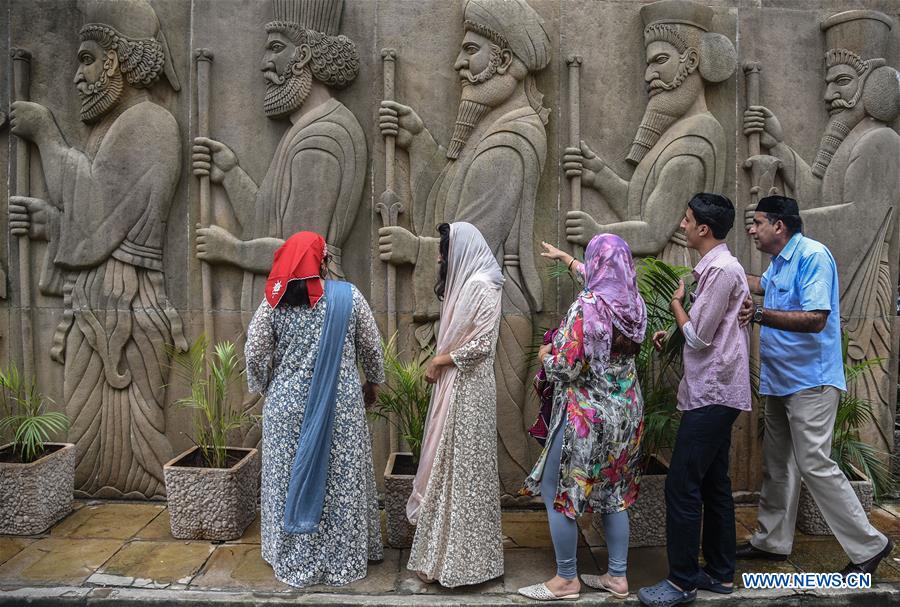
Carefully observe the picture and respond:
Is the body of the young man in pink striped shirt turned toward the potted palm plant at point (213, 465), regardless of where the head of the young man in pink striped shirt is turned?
yes

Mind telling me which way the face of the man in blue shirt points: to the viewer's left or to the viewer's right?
to the viewer's left

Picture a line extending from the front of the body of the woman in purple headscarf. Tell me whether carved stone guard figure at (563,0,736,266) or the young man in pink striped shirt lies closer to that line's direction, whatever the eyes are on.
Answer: the carved stone guard figure

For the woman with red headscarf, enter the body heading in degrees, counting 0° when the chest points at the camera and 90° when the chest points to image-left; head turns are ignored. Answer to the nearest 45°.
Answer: approximately 180°

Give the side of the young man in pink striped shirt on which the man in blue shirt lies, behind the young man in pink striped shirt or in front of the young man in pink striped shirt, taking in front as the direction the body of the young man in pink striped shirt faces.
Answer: behind

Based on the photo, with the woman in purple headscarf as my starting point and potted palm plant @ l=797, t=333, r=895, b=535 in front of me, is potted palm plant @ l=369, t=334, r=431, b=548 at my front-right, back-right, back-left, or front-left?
back-left

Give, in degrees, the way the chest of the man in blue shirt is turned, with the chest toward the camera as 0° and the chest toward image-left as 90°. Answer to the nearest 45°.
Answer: approximately 90°

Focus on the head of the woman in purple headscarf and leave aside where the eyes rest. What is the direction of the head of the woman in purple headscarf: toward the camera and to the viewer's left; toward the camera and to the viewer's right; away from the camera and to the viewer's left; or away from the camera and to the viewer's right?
away from the camera and to the viewer's left

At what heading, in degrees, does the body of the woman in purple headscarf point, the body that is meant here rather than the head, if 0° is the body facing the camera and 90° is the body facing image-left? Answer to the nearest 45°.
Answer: approximately 135°

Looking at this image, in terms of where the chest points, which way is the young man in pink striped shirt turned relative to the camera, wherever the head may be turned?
to the viewer's left

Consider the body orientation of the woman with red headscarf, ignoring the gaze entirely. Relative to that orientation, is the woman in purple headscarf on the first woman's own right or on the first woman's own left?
on the first woman's own right

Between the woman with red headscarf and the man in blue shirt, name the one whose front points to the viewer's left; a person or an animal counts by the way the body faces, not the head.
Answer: the man in blue shirt

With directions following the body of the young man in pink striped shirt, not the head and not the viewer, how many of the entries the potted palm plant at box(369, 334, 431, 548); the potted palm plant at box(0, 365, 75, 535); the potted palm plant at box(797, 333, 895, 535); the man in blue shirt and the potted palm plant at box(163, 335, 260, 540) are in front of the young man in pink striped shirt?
3

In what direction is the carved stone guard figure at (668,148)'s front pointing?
to the viewer's left
